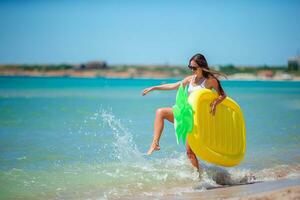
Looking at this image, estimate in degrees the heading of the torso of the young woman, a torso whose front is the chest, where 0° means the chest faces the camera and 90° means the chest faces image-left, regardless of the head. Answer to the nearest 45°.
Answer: approximately 45°
